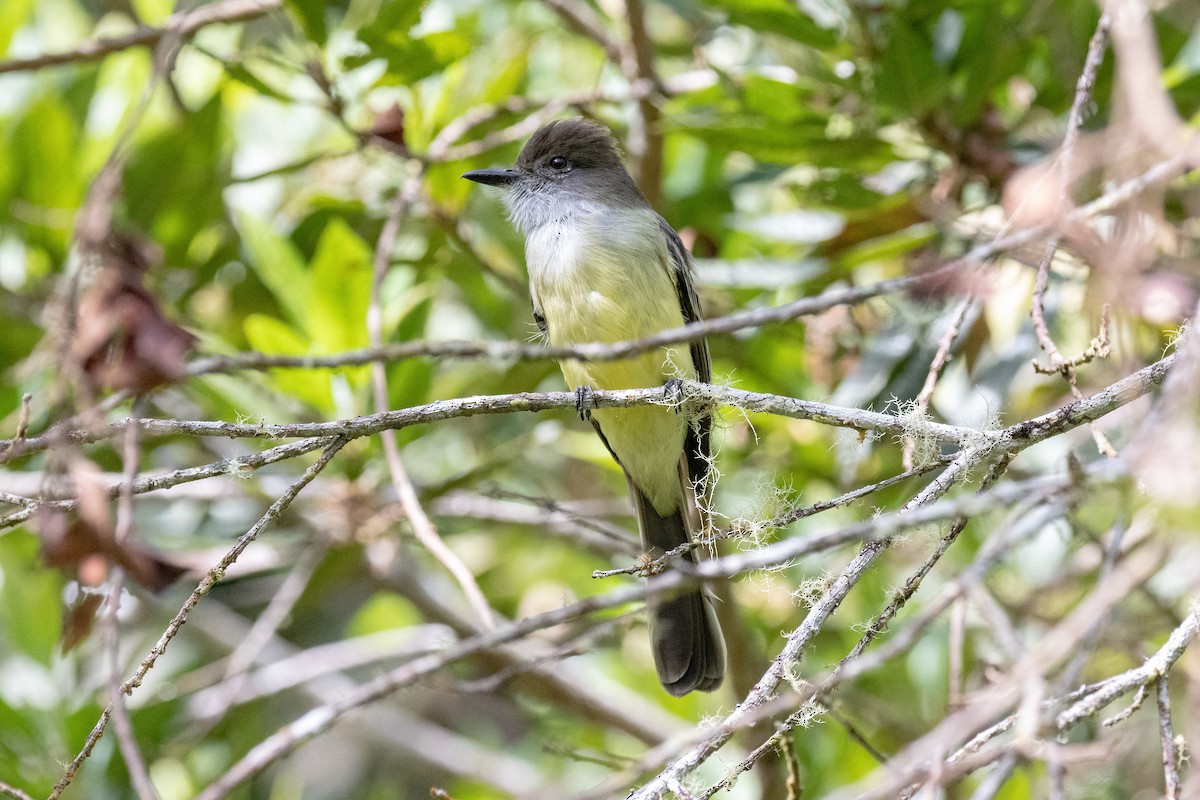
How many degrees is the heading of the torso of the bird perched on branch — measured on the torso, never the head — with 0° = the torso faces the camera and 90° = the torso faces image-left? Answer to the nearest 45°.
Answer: approximately 45°

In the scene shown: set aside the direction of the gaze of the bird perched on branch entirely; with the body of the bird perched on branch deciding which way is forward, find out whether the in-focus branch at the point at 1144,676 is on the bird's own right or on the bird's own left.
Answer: on the bird's own left

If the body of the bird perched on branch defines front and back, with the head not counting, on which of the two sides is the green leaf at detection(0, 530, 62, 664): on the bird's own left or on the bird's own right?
on the bird's own right
